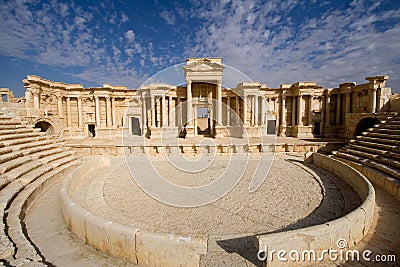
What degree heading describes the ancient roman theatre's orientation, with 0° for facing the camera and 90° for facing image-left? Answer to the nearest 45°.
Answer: approximately 0°
